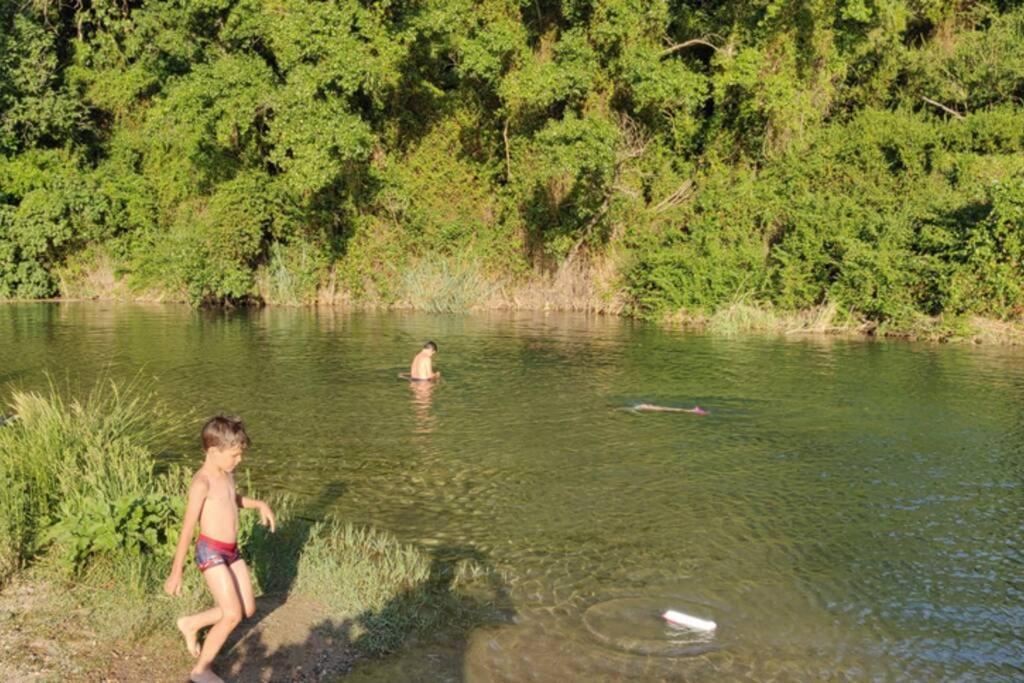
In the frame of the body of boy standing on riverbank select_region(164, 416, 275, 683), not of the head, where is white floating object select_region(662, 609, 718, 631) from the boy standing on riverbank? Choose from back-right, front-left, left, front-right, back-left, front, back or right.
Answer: front-left

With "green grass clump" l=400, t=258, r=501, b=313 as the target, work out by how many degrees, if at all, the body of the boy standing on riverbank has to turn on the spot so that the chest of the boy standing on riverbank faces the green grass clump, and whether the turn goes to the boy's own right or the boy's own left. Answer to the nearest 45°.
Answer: approximately 135° to the boy's own left

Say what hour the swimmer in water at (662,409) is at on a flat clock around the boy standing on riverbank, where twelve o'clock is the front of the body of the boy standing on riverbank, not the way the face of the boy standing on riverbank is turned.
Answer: The swimmer in water is roughly at 9 o'clock from the boy standing on riverbank.

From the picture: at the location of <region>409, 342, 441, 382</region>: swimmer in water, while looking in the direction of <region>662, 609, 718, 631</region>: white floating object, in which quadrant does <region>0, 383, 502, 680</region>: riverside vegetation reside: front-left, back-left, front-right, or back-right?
front-right

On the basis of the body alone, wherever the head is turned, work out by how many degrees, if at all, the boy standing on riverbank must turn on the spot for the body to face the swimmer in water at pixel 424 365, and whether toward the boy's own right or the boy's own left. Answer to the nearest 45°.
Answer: approximately 135° to the boy's own left

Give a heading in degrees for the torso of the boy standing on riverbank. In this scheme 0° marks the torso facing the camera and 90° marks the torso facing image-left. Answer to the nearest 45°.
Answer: approximately 315°

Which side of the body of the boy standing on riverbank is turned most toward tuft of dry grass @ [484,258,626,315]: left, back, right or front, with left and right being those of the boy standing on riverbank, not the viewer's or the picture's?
left
